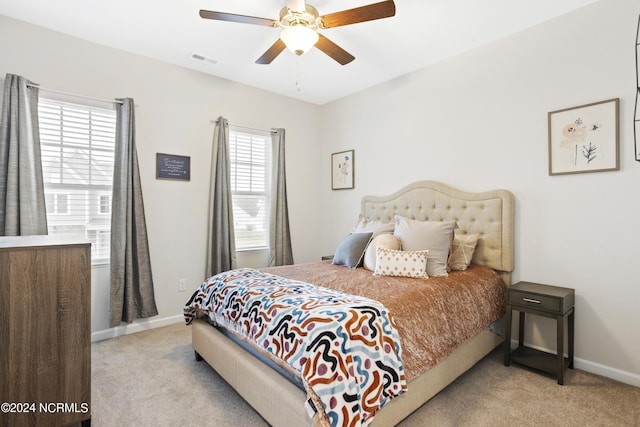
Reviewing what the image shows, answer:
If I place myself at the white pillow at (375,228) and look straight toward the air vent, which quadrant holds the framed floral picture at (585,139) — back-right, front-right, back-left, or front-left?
back-left

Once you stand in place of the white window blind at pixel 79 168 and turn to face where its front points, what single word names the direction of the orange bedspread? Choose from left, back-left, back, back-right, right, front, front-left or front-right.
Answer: front-left

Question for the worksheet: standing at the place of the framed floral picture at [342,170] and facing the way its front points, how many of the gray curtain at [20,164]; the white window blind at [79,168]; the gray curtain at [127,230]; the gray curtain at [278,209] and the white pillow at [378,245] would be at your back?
0

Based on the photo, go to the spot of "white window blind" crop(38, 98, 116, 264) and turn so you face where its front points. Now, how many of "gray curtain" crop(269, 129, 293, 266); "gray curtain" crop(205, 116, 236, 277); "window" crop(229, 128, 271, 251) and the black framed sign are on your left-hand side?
4

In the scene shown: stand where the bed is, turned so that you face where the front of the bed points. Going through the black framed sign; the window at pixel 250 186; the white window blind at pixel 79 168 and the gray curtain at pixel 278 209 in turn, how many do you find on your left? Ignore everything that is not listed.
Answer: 0

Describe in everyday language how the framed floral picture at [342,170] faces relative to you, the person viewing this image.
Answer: facing the viewer and to the left of the viewer

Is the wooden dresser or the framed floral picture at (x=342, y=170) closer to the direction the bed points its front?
the wooden dresser

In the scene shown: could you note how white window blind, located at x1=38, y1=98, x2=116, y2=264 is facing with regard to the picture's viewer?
facing the viewer

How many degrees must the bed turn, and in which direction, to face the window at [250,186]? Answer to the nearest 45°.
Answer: approximately 90° to its right

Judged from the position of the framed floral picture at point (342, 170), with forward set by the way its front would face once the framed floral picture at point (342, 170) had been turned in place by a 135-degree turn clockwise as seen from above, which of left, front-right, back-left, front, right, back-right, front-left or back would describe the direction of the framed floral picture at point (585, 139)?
back-right

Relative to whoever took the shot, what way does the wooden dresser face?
facing to the right of the viewer

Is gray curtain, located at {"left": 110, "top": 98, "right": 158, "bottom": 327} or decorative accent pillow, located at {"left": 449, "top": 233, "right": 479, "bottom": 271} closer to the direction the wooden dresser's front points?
the decorative accent pillow

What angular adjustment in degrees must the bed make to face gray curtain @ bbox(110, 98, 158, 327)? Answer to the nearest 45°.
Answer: approximately 45° to its right
